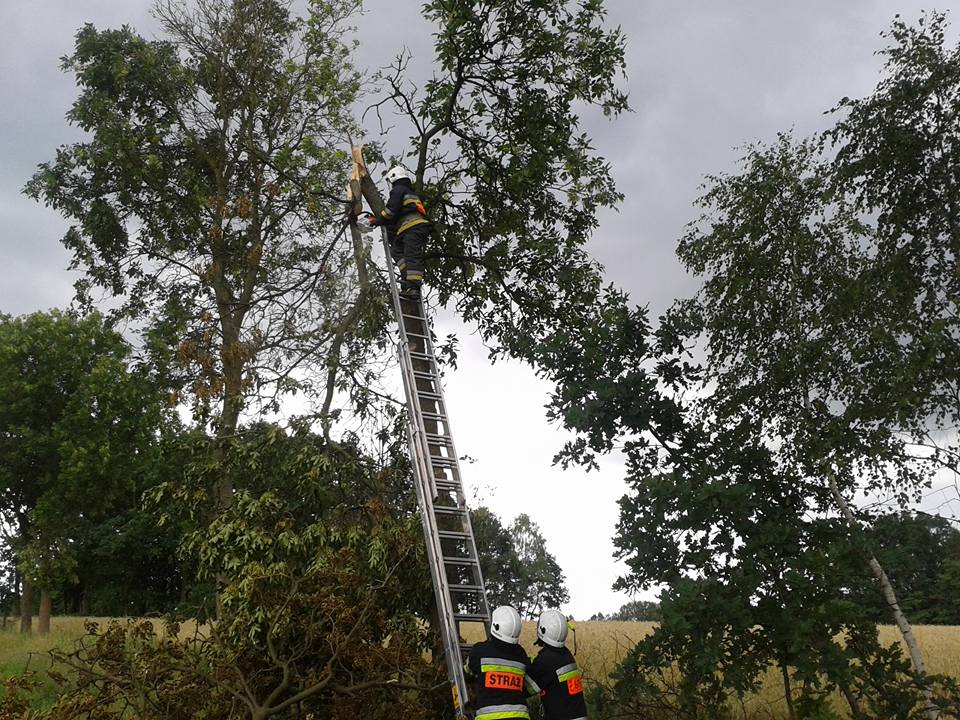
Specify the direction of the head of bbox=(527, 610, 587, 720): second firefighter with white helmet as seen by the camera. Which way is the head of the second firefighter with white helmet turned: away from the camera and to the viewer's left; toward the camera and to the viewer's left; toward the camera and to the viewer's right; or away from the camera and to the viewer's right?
away from the camera and to the viewer's left

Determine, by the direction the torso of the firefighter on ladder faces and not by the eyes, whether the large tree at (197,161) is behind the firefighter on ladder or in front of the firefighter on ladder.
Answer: in front

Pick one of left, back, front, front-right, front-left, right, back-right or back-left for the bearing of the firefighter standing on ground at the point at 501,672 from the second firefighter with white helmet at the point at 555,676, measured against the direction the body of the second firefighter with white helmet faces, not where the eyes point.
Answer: left

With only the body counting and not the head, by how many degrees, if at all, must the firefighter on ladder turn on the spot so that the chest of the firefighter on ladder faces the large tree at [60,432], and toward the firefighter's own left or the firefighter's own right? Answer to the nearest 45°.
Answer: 0° — they already face it

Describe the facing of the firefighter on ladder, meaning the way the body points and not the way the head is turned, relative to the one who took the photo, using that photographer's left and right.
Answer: facing away from the viewer and to the left of the viewer

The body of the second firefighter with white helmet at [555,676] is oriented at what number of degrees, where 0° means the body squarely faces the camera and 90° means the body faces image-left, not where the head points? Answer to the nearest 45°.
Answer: approximately 135°
